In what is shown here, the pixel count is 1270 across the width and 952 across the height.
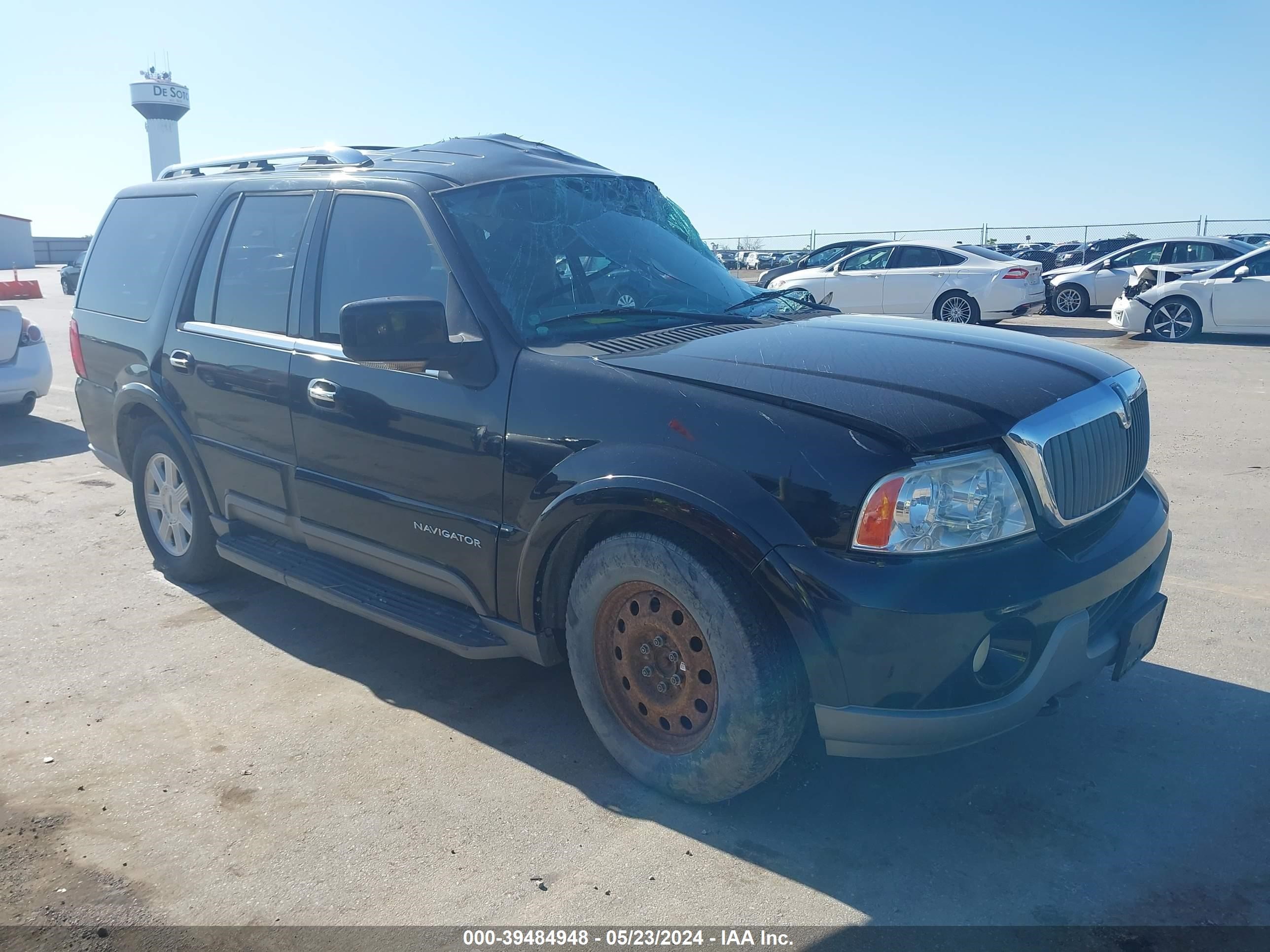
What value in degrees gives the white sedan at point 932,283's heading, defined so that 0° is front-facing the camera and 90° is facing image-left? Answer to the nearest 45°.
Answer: approximately 90°

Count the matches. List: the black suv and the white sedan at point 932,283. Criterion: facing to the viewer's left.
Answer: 1

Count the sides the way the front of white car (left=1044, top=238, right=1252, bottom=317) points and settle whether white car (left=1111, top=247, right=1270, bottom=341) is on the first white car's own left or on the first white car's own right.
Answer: on the first white car's own left

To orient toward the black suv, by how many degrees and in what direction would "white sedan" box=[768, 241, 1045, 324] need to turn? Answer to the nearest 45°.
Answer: approximately 90° to its left

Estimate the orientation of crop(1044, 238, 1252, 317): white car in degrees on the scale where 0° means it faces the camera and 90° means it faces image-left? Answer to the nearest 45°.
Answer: approximately 90°

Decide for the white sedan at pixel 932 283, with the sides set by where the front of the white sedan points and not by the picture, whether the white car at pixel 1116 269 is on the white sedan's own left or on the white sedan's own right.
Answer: on the white sedan's own right

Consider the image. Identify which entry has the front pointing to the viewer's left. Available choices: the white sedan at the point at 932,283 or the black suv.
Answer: the white sedan

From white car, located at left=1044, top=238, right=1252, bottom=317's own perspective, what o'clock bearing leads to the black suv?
The black suv is roughly at 9 o'clock from the white car.

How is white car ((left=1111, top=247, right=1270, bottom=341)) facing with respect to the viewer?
to the viewer's left

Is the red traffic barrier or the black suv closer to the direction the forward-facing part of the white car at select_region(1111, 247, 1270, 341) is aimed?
the red traffic barrier

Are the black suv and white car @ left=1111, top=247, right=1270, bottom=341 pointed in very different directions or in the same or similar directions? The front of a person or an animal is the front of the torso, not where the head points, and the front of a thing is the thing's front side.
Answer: very different directions
